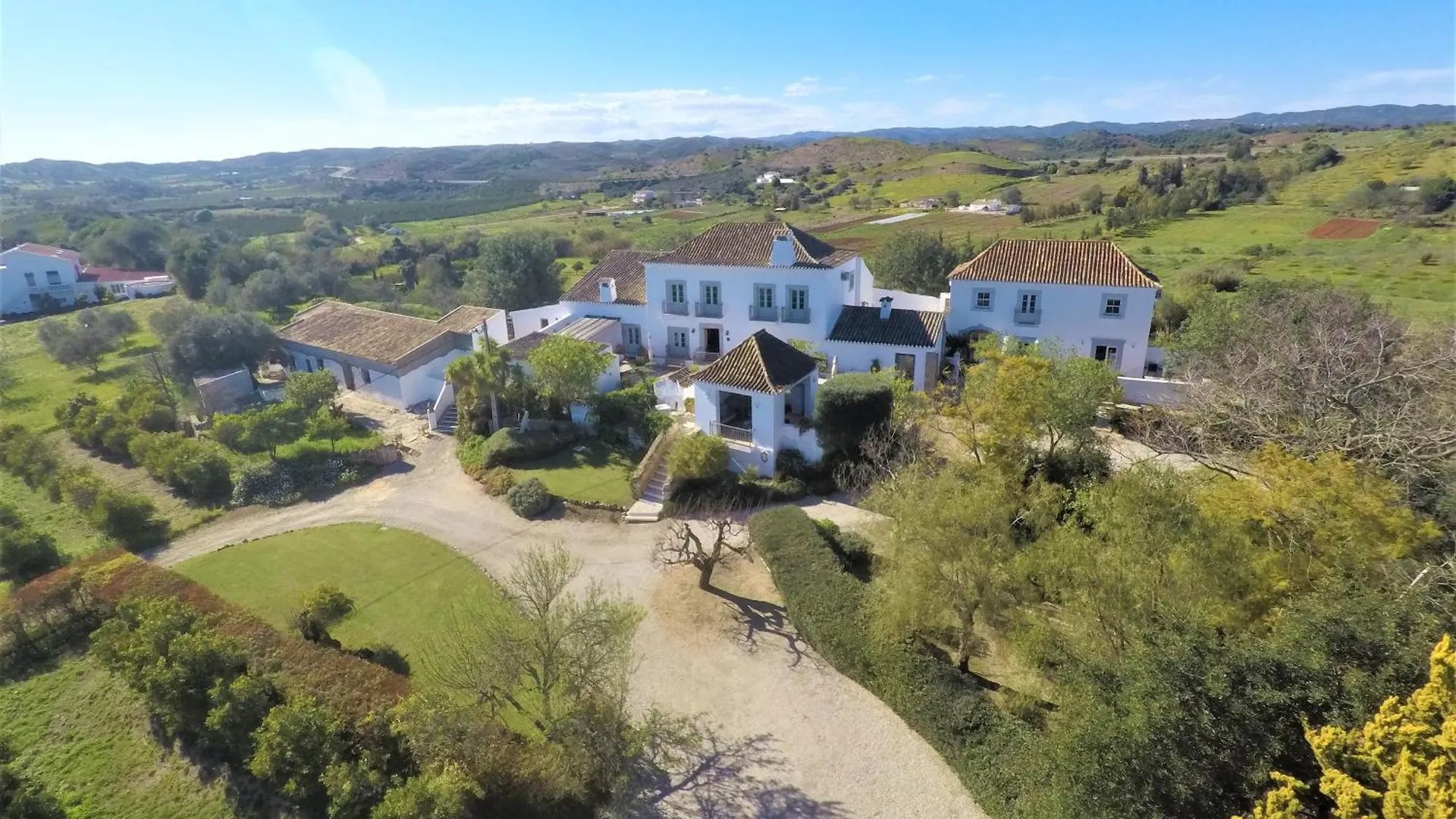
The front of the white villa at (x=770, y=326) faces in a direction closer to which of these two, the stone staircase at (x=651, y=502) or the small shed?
the stone staircase

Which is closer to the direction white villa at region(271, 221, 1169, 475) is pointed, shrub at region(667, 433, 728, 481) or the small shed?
the shrub

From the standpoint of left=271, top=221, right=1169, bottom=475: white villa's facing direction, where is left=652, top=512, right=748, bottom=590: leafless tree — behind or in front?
in front

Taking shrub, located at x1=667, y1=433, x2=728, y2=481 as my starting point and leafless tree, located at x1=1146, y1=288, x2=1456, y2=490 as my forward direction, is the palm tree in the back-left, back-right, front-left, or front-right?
back-left

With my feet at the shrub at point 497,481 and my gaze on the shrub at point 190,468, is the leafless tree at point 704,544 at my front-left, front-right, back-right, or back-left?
back-left

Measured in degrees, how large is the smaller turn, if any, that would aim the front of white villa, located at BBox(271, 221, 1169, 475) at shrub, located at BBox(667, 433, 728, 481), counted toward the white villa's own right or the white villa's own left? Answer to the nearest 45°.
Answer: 0° — it already faces it

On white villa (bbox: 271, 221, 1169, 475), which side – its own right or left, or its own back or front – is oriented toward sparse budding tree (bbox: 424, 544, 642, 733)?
front

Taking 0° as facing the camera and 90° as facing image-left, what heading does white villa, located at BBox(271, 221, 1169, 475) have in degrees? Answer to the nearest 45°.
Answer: approximately 0°

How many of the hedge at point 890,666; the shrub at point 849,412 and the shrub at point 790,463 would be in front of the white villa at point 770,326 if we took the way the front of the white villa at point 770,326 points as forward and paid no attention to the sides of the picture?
3

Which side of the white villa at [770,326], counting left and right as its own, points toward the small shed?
right

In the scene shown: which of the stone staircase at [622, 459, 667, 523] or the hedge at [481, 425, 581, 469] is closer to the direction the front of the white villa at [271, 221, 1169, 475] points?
the stone staircase

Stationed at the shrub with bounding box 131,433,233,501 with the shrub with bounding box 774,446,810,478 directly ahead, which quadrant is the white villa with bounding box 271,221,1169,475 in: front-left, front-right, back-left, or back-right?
front-left

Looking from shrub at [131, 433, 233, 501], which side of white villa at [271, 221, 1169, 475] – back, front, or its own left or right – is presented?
right

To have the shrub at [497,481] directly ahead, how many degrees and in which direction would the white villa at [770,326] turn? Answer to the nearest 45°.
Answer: approximately 45° to its right

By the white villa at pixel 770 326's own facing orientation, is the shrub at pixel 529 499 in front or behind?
in front
